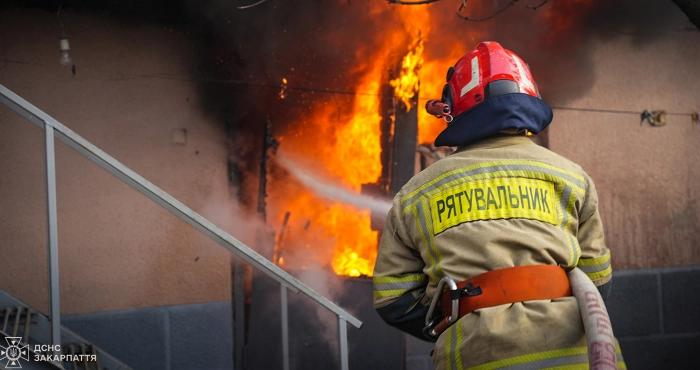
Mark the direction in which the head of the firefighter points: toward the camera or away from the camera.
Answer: away from the camera
